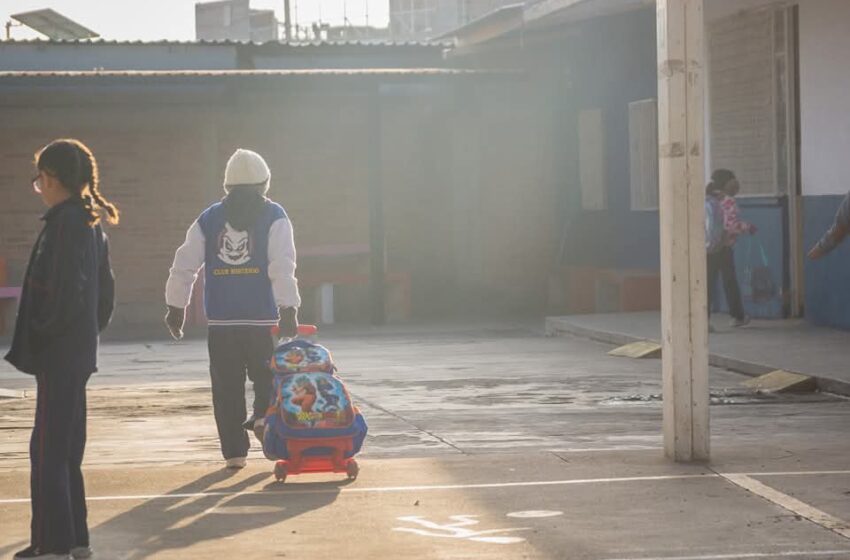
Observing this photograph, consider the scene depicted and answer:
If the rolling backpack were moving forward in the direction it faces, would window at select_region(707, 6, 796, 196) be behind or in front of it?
behind

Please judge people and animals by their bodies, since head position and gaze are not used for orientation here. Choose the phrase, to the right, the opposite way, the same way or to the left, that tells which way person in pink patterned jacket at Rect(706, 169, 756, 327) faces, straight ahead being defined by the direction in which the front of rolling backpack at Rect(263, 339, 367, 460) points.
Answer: to the left

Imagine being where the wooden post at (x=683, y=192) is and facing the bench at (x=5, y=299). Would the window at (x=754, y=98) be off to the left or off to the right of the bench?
right

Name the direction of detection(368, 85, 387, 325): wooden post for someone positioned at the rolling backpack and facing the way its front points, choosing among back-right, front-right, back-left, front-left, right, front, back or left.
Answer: back

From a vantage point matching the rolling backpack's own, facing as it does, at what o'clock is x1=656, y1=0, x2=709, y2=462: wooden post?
The wooden post is roughly at 9 o'clock from the rolling backpack.

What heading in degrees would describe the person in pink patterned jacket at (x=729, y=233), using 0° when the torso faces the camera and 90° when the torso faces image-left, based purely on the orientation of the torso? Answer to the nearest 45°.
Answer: approximately 270°

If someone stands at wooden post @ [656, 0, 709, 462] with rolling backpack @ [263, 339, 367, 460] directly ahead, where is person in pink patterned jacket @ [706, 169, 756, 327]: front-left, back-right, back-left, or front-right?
back-right
